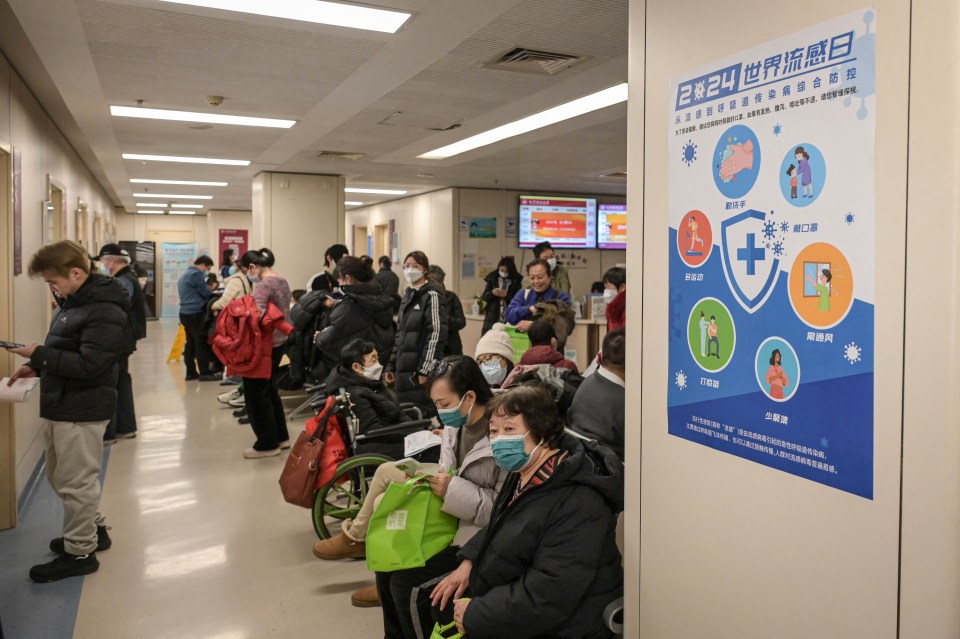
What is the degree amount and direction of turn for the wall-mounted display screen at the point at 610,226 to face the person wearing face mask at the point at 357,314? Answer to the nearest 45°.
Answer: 0° — it already faces them

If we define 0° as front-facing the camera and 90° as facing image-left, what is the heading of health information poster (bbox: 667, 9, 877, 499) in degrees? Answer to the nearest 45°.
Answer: approximately 45°

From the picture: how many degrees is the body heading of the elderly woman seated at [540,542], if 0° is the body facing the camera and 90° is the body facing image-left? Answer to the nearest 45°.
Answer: approximately 45°

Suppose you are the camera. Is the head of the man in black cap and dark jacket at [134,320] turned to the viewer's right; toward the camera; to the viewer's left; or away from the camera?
to the viewer's left

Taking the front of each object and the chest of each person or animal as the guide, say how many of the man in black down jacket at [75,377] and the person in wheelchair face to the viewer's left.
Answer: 1

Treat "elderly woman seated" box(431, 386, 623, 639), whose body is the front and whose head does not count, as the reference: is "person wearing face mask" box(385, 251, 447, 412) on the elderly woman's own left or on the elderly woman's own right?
on the elderly woman's own right

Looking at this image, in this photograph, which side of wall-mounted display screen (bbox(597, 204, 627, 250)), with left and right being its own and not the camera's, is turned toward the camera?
front

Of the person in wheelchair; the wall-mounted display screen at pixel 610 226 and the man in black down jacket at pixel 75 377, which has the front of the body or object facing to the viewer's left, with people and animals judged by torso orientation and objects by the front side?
the man in black down jacket

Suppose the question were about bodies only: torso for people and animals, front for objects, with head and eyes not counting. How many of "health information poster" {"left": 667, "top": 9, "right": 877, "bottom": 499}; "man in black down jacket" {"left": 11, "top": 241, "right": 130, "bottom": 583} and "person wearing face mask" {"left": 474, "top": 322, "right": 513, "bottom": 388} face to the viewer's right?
0

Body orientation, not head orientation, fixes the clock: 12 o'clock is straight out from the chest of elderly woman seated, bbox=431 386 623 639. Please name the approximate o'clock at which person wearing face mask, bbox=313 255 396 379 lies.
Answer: The person wearing face mask is roughly at 4 o'clock from the elderly woman seated.

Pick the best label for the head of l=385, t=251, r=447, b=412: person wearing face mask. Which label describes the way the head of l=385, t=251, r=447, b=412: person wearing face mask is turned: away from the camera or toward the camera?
toward the camera
